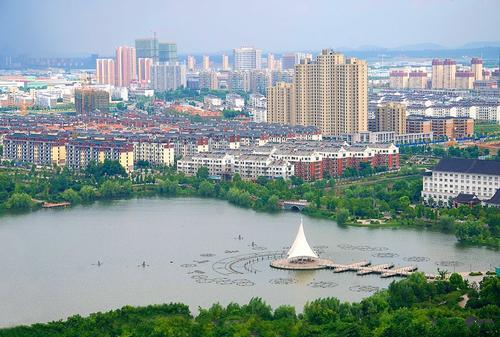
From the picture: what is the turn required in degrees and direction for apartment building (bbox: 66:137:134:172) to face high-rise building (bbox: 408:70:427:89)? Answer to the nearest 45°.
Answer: approximately 135° to its left

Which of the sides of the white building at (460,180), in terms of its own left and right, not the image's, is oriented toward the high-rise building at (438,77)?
back

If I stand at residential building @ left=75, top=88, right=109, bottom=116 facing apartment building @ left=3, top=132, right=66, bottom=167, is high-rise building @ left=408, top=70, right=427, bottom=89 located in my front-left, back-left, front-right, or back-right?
back-left

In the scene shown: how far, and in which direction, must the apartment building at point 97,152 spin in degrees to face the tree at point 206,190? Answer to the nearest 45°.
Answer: approximately 45° to its left

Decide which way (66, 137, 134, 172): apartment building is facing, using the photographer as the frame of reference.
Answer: facing the viewer

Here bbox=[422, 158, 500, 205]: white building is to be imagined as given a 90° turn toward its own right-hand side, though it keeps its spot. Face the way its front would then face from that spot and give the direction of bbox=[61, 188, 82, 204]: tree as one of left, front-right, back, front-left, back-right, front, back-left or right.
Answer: front

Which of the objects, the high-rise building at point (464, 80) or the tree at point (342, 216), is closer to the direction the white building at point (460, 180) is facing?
the tree

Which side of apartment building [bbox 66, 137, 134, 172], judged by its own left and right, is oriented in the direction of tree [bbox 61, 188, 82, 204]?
front

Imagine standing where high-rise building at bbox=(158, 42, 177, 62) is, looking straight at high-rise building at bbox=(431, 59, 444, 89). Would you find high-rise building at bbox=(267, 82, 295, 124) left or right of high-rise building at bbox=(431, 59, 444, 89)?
right

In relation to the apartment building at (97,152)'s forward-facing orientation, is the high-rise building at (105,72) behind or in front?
behind

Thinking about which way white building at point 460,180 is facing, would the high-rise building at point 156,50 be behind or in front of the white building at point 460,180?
behind

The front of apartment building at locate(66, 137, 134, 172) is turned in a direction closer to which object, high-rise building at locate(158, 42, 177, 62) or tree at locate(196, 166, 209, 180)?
the tree

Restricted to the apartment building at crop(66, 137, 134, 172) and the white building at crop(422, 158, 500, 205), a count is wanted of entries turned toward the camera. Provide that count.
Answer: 2

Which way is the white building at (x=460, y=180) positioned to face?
toward the camera

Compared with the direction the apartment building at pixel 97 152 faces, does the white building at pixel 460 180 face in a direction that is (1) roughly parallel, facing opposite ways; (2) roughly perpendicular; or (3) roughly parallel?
roughly parallel

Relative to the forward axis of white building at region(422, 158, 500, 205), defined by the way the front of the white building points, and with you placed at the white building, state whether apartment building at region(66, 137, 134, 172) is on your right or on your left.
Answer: on your right
